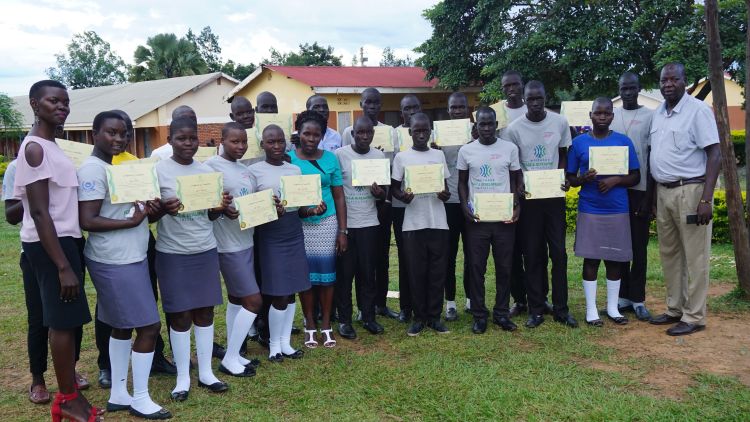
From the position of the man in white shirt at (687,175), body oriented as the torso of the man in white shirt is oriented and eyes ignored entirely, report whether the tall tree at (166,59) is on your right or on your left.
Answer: on your right

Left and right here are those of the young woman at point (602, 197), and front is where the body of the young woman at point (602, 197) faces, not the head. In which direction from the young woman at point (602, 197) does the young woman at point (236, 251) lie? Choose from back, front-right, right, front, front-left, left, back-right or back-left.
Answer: front-right

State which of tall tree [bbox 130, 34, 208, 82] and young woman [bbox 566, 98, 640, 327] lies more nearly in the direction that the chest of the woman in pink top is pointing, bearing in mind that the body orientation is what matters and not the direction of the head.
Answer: the young woman

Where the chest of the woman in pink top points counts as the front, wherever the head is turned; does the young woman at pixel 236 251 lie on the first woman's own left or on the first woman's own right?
on the first woman's own left

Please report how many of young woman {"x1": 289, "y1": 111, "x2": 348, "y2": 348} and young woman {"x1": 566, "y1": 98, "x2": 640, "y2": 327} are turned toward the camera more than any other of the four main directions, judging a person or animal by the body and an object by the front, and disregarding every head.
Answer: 2

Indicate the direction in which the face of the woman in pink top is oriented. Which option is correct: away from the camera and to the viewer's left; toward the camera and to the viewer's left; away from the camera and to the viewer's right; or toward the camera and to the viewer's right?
toward the camera and to the viewer's right
